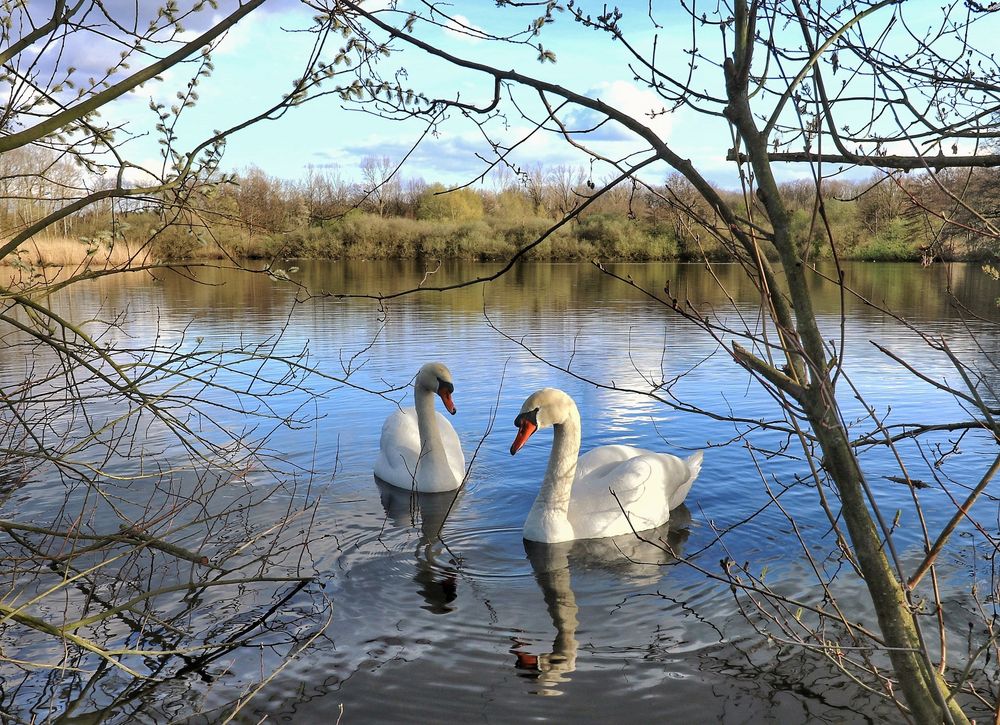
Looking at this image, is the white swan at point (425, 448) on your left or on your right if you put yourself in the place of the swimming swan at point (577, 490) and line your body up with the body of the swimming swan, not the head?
on your right

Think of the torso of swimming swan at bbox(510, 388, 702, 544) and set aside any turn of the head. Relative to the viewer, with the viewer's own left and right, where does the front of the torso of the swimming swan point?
facing the viewer and to the left of the viewer

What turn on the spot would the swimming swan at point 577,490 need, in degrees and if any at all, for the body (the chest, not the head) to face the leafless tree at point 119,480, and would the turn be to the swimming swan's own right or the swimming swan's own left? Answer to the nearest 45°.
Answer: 0° — it already faces it
